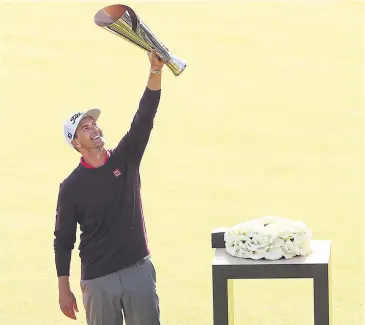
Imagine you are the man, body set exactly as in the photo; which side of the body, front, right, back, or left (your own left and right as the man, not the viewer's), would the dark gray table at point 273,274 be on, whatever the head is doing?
left

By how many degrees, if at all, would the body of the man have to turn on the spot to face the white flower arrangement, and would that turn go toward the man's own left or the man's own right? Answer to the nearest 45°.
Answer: approximately 90° to the man's own left

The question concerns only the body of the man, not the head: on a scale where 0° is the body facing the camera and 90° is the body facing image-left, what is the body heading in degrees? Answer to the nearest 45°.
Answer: approximately 0°

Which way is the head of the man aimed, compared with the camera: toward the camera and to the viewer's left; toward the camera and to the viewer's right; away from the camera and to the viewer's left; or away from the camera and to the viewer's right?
toward the camera and to the viewer's right
